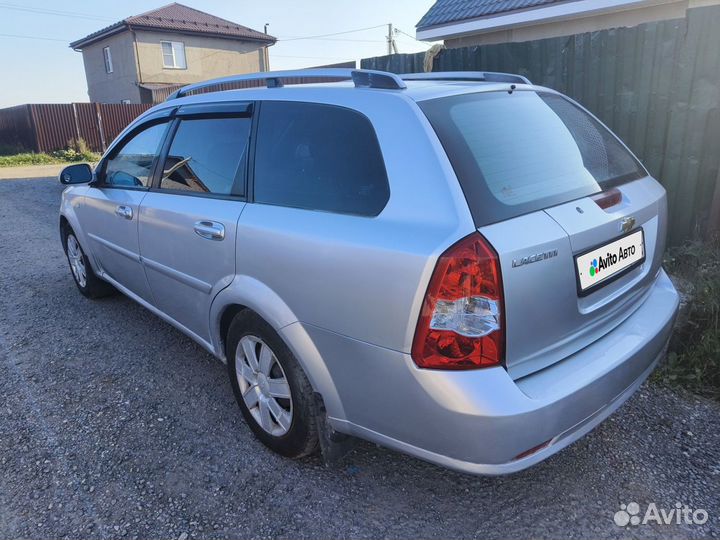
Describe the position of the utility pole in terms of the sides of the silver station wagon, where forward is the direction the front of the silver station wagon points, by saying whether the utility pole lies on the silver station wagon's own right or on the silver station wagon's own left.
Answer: on the silver station wagon's own right

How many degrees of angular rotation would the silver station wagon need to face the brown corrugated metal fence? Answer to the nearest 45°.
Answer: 0° — it already faces it

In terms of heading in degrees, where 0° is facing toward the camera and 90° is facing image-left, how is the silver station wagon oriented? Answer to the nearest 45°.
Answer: approximately 135°

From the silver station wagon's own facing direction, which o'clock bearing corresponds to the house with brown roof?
The house with brown roof is roughly at 1 o'clock from the silver station wagon.

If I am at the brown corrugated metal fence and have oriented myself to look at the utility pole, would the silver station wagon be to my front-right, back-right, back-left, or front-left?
back-right
